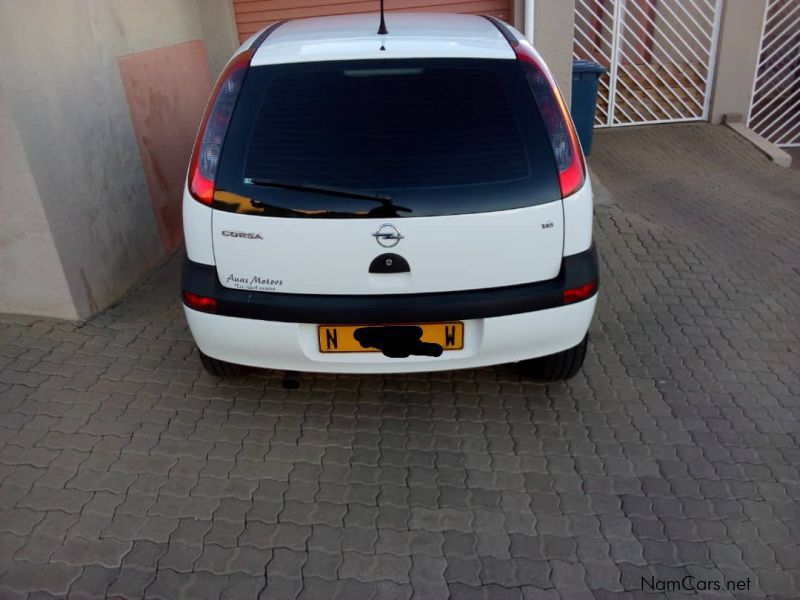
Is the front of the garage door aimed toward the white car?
yes

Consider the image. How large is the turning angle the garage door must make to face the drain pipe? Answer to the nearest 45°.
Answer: approximately 90° to its left

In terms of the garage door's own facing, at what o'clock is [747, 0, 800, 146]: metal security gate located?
The metal security gate is roughly at 8 o'clock from the garage door.

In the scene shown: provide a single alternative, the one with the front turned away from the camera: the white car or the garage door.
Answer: the white car

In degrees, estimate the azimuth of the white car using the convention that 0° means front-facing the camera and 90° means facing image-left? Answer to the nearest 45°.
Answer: approximately 180°

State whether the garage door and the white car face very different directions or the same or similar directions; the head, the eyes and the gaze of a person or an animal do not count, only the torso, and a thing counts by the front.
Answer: very different directions

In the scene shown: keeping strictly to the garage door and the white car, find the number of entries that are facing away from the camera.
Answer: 1

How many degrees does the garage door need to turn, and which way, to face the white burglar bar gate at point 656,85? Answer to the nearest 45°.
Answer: approximately 135° to its left

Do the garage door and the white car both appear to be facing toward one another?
yes

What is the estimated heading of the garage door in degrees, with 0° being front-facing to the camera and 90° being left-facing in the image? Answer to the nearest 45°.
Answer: approximately 0°
